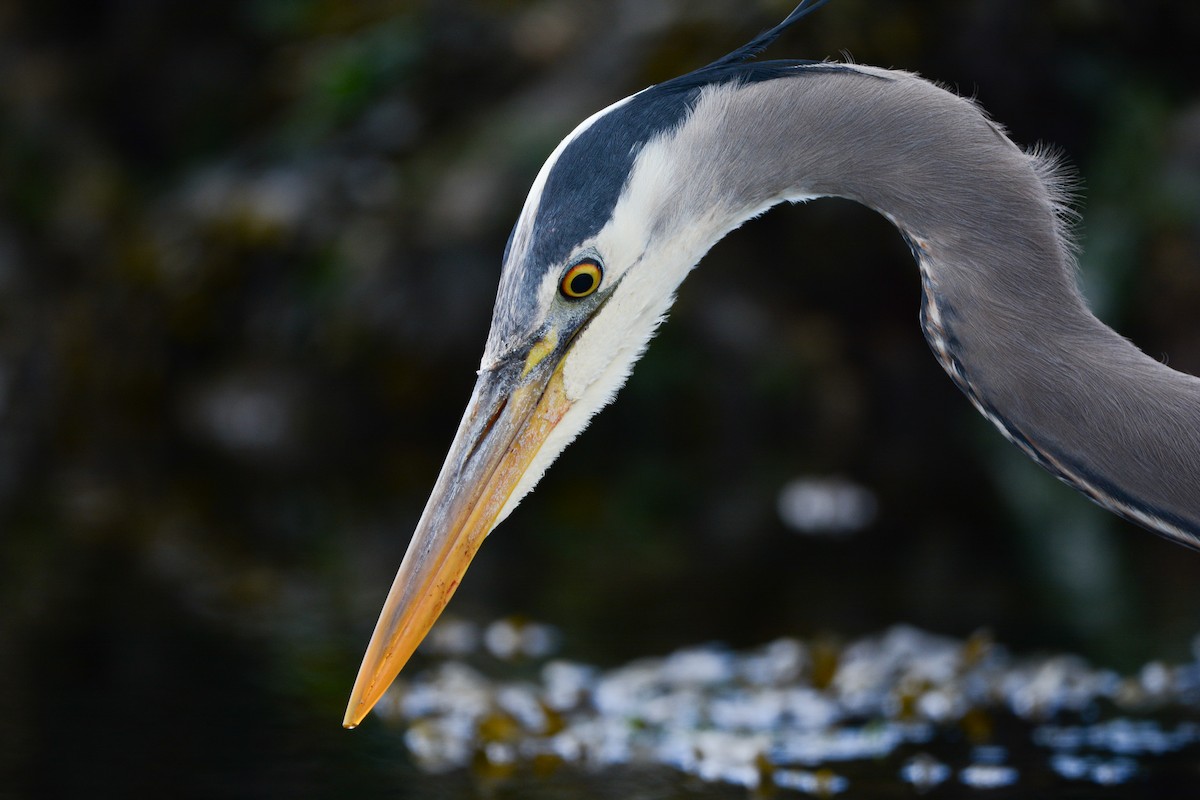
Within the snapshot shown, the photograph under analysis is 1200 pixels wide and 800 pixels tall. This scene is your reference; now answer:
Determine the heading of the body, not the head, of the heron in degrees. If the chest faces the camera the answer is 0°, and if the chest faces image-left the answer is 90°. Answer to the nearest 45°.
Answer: approximately 90°
